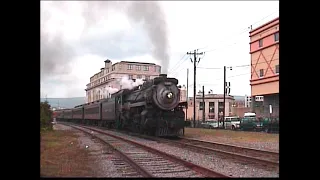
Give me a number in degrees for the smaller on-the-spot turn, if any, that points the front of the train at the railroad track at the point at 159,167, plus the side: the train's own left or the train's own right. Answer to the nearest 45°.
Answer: approximately 45° to the train's own right

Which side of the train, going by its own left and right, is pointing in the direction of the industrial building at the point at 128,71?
back

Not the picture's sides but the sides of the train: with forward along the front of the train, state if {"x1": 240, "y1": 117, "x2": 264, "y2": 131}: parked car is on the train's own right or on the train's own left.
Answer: on the train's own left

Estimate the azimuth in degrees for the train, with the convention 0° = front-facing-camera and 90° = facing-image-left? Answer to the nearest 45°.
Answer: approximately 315°
